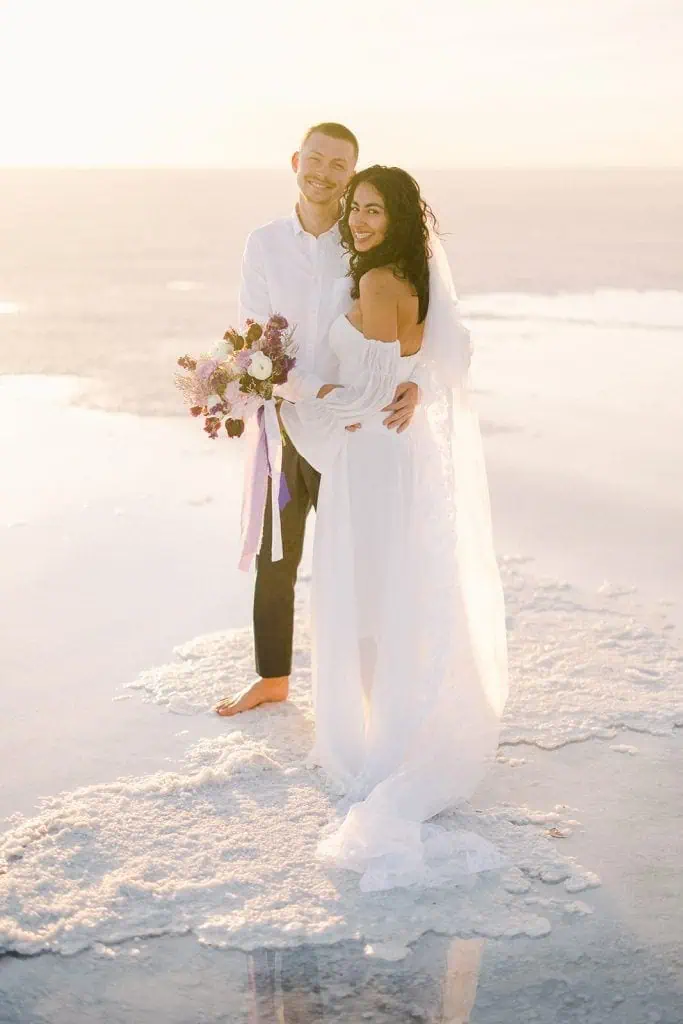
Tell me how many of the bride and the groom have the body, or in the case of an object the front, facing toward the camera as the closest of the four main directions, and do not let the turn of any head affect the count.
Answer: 1

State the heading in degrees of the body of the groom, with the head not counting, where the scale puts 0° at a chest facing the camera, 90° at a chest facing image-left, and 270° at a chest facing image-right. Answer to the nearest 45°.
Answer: approximately 0°

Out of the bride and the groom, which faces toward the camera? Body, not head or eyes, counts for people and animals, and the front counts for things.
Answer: the groom

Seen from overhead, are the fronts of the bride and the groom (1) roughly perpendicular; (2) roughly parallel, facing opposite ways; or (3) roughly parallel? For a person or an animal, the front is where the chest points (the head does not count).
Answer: roughly perpendicular

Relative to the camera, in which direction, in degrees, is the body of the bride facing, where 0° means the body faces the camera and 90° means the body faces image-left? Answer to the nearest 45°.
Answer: approximately 90°
